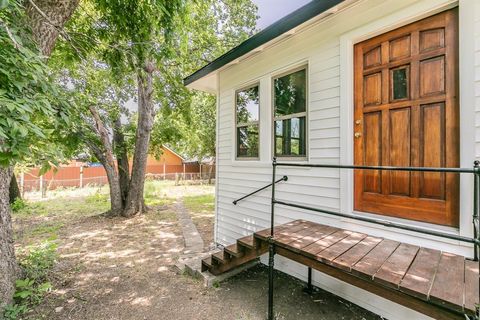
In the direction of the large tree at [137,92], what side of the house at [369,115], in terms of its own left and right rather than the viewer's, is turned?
right

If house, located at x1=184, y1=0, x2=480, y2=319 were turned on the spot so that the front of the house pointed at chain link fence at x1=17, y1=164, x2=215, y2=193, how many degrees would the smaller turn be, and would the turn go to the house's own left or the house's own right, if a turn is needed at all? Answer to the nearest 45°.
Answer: approximately 90° to the house's own right

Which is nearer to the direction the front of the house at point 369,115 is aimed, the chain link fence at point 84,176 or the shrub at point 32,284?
the shrub

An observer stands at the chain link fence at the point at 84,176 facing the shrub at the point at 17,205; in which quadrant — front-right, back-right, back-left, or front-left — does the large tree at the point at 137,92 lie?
front-left

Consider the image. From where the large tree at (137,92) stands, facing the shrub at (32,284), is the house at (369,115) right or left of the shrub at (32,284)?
left

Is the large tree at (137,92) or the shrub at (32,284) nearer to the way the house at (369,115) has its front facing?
the shrub

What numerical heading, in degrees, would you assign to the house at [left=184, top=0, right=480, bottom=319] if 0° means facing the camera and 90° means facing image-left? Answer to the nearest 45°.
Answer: approximately 45°

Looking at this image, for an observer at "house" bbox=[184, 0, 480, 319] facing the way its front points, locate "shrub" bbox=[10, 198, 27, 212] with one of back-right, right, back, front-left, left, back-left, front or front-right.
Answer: front-right

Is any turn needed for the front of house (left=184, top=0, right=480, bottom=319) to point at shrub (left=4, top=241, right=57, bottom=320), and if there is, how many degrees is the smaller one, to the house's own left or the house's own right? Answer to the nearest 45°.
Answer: approximately 45° to the house's own right

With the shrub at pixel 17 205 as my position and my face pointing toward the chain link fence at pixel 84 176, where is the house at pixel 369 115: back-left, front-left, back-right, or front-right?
back-right

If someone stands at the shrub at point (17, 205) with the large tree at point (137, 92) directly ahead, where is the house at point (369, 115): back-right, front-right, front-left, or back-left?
front-right

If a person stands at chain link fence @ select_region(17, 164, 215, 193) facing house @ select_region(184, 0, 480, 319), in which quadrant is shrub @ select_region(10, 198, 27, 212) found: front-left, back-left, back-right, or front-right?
front-right
